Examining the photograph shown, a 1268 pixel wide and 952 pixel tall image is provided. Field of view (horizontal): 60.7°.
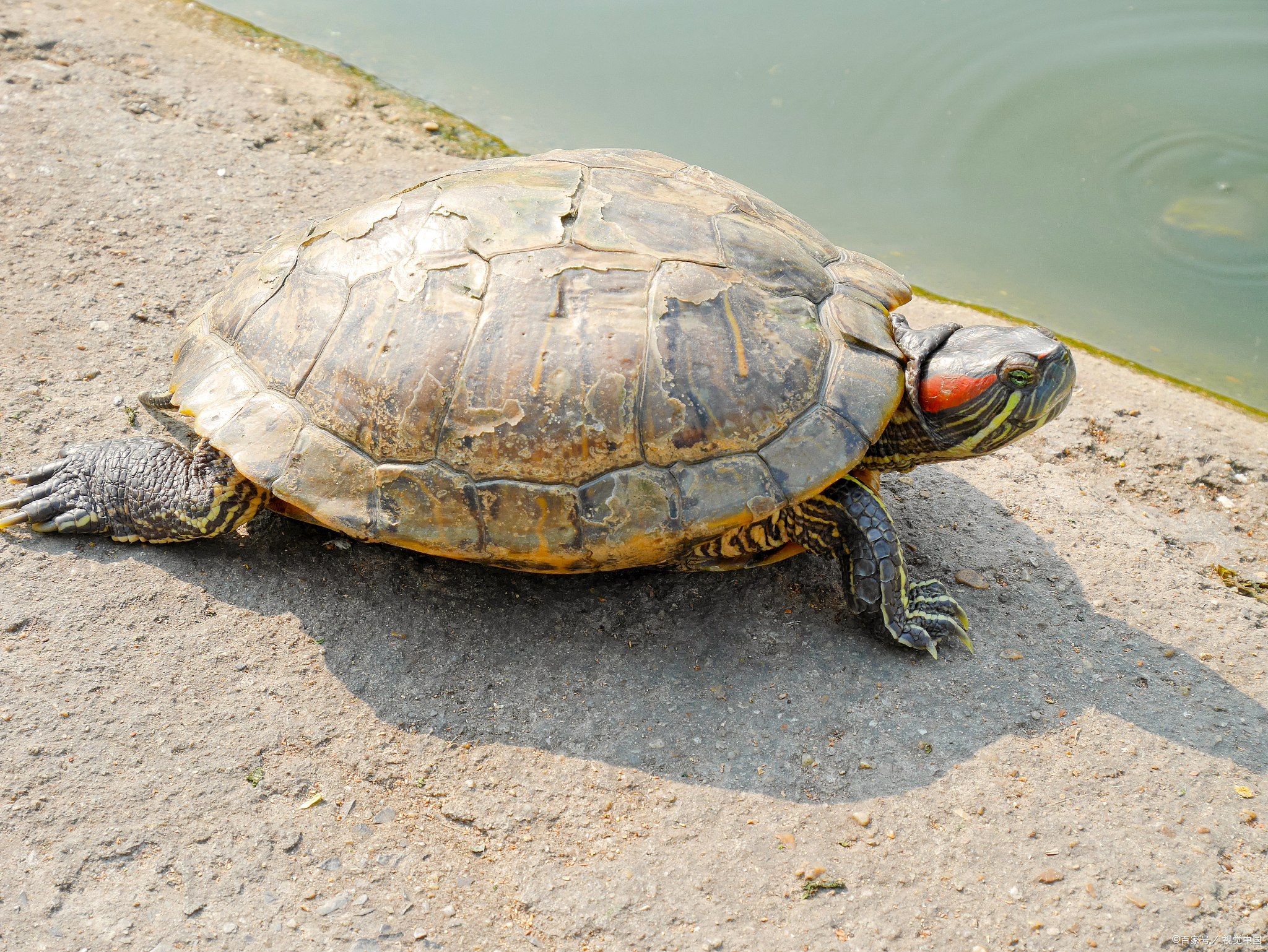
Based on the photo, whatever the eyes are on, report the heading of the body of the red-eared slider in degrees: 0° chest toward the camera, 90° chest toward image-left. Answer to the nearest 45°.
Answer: approximately 270°
